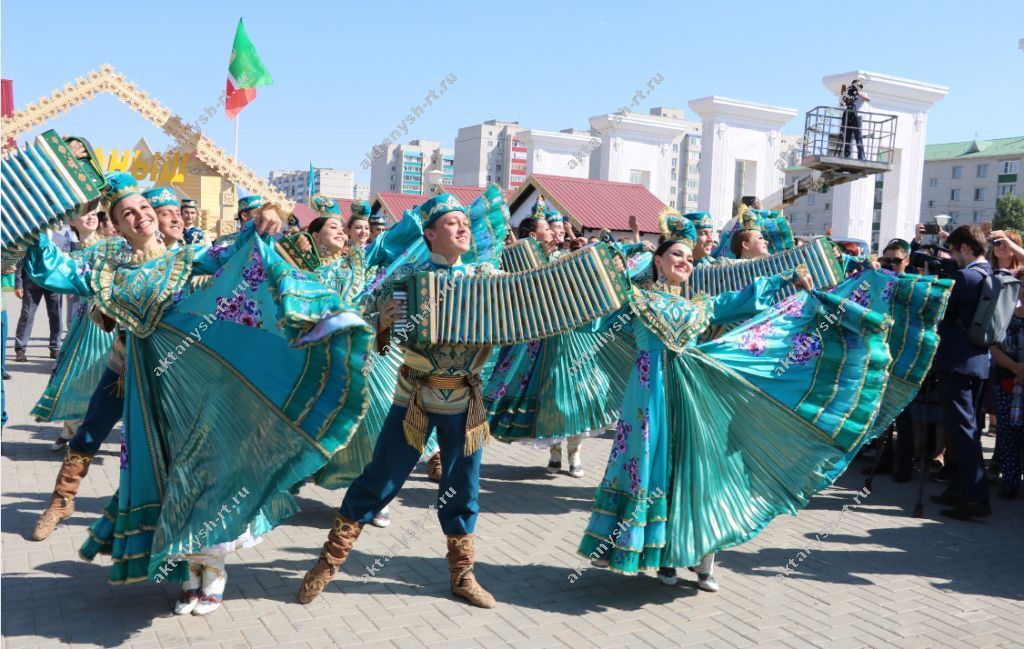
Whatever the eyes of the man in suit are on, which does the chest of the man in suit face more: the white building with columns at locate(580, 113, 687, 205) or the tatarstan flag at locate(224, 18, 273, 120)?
the tatarstan flag

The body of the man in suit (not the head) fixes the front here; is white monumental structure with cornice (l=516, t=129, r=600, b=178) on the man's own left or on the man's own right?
on the man's own right

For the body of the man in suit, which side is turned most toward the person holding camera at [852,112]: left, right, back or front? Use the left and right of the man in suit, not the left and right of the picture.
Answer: right

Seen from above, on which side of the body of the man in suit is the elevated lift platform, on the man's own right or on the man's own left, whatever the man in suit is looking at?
on the man's own right

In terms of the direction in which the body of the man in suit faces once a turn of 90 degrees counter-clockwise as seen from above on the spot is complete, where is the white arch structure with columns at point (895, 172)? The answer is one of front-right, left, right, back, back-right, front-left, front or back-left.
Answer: back

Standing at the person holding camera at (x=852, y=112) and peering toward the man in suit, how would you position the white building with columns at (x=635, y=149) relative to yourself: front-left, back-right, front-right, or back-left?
back-right

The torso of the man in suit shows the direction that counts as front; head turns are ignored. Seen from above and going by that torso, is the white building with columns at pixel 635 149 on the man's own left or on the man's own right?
on the man's own right

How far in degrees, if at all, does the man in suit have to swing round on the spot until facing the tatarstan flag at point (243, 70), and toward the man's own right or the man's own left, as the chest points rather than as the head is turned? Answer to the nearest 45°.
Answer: approximately 45° to the man's own right

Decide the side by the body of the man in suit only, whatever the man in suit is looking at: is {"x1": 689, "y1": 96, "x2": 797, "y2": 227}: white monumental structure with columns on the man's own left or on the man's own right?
on the man's own right

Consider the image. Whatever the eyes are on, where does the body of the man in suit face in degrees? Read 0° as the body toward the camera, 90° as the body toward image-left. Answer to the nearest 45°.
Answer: approximately 90°
